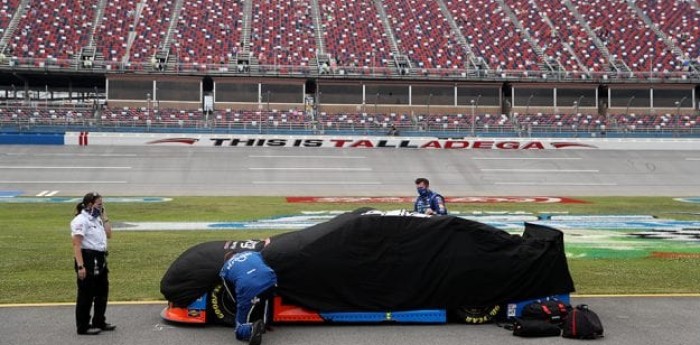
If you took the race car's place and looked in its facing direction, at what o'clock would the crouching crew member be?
The crouching crew member is roughly at 11 o'clock from the race car.

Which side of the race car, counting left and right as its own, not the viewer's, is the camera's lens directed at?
left

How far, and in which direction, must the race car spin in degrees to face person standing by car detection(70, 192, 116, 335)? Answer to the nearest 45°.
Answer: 0° — it already faces them

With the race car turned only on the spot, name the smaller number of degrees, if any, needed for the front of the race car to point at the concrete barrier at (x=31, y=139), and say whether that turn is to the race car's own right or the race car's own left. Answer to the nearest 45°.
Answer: approximately 45° to the race car's own right

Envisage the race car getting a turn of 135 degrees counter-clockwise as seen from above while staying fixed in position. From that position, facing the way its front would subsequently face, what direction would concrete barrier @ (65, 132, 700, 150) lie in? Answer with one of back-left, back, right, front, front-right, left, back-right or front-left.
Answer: back-left

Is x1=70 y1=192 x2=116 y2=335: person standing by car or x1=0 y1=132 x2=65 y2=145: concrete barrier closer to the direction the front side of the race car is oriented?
the person standing by car
